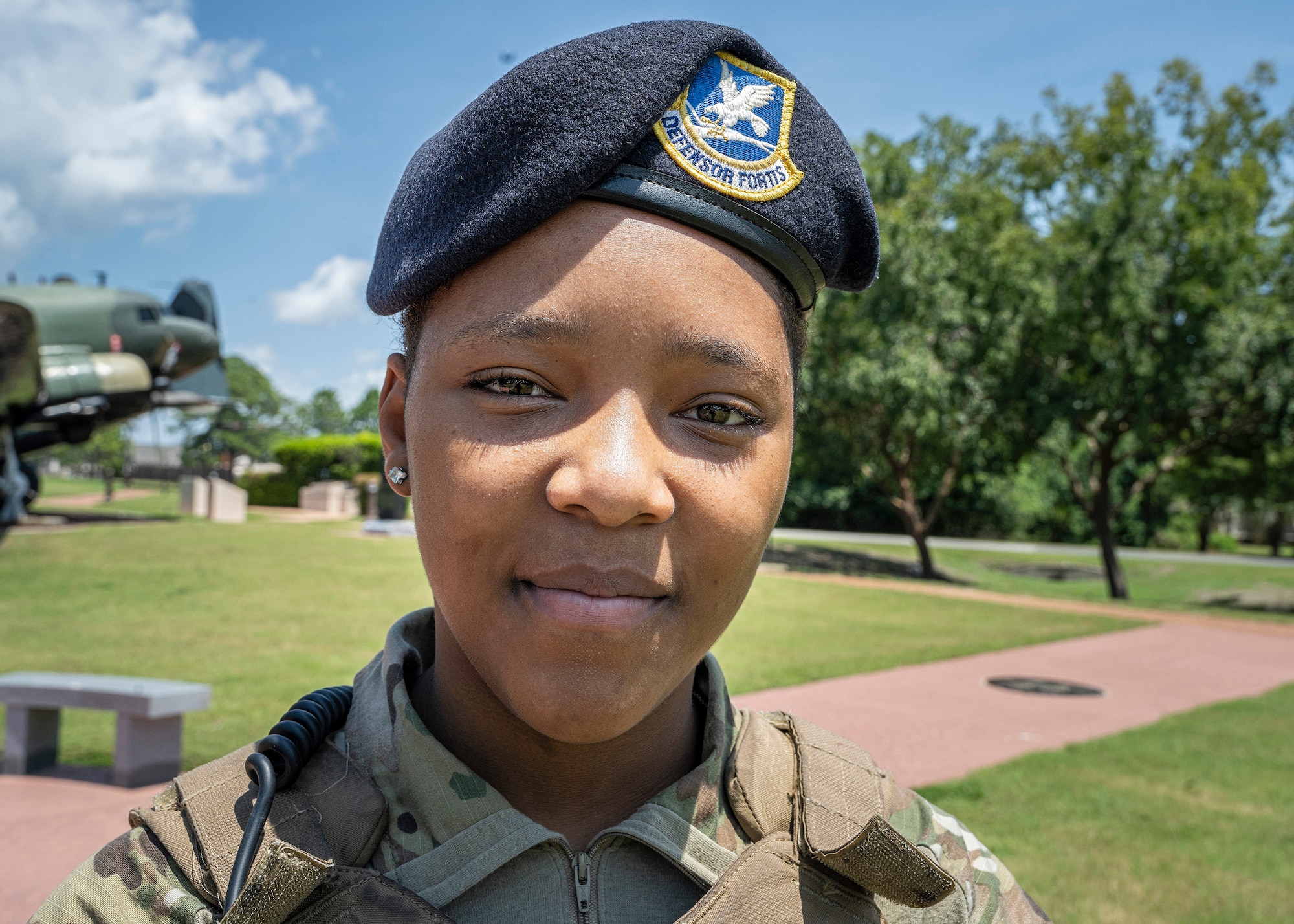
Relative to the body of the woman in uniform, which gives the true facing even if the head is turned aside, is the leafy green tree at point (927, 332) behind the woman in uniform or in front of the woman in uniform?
behind

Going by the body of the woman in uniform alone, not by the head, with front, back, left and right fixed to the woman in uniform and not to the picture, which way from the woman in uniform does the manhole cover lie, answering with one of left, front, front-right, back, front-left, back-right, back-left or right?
back-left

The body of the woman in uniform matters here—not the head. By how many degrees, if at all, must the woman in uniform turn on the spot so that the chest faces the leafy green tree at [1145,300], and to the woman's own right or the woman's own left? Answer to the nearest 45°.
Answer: approximately 135° to the woman's own left

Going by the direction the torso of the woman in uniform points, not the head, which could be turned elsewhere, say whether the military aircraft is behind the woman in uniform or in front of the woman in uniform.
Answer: behind

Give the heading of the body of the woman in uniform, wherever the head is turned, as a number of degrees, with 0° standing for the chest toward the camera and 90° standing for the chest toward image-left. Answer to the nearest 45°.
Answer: approximately 0°
